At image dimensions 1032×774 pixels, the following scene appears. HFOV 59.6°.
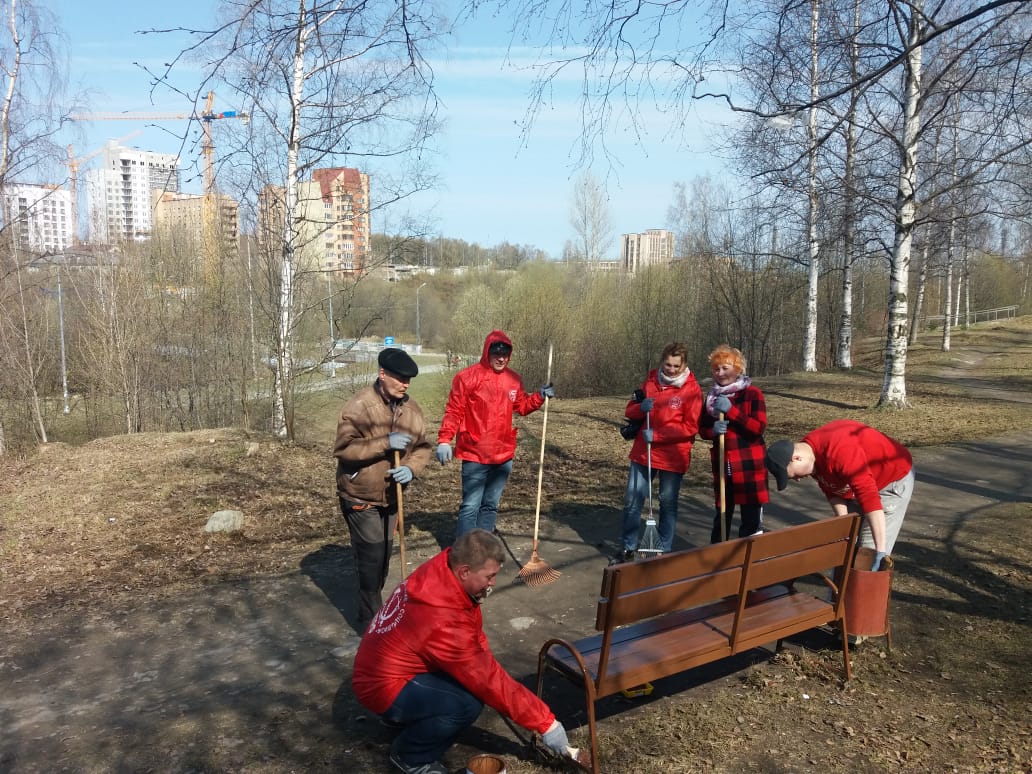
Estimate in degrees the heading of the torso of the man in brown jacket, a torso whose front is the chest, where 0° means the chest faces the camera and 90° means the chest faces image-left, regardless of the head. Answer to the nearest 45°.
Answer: approximately 315°

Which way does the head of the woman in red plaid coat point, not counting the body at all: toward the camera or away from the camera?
toward the camera

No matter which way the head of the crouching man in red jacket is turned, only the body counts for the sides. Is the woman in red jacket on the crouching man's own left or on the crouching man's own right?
on the crouching man's own left

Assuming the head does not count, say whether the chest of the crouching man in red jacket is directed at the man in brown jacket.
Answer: no

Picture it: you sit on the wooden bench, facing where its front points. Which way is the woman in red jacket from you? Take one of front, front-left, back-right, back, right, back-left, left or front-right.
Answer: front-right

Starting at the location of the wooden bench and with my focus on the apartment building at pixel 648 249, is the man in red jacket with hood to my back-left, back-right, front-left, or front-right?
front-left

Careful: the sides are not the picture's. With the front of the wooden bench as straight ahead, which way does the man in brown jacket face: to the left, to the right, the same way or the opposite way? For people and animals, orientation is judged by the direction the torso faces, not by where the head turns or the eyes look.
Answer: the opposite way

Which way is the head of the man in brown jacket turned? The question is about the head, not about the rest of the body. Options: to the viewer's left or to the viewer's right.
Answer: to the viewer's right

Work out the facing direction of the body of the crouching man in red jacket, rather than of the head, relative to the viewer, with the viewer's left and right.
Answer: facing to the right of the viewer

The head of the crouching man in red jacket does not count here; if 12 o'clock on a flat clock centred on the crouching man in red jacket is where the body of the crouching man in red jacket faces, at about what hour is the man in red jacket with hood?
The man in red jacket with hood is roughly at 9 o'clock from the crouching man in red jacket.

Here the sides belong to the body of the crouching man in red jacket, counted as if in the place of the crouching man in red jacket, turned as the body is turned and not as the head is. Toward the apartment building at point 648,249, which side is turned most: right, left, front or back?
left

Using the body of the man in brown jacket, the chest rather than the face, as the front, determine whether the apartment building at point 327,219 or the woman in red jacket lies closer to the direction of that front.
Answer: the woman in red jacket

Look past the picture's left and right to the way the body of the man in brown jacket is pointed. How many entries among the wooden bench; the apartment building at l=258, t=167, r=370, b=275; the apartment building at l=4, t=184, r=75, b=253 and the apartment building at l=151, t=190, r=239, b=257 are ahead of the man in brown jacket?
1
